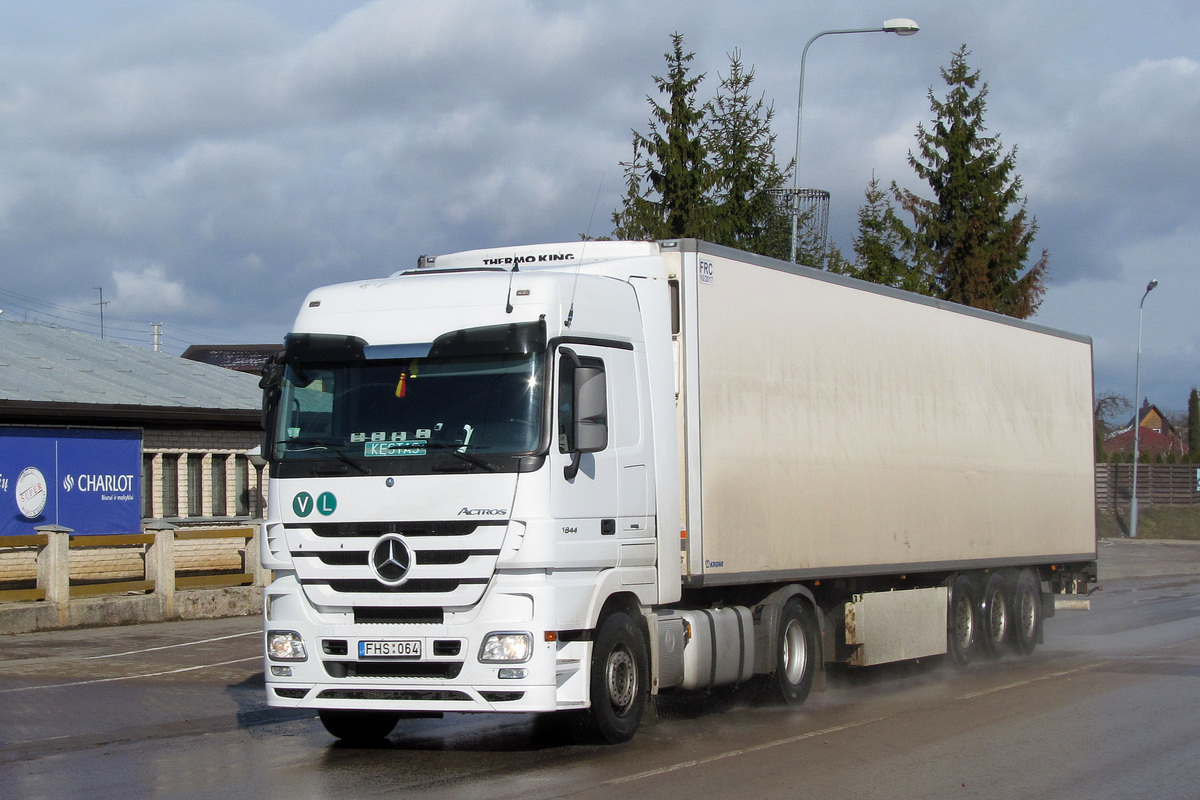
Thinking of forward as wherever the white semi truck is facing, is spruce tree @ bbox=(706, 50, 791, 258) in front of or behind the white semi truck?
behind

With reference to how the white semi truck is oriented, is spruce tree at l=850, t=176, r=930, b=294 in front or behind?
behind

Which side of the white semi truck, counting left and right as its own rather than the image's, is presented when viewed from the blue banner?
right

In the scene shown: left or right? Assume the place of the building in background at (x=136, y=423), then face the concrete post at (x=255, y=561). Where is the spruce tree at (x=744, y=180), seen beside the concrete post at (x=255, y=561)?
left

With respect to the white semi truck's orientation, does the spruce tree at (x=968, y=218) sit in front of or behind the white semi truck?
behind

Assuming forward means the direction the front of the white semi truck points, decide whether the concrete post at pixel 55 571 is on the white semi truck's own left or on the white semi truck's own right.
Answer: on the white semi truck's own right

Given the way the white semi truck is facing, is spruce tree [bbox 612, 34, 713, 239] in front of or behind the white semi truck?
behind

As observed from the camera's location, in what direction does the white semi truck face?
facing the viewer and to the left of the viewer

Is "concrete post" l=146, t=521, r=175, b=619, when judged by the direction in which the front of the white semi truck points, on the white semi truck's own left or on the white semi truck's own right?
on the white semi truck's own right
